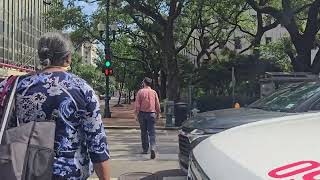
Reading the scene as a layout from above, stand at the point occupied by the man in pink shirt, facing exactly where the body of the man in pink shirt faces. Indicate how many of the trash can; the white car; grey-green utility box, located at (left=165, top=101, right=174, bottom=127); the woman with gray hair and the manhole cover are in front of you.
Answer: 2

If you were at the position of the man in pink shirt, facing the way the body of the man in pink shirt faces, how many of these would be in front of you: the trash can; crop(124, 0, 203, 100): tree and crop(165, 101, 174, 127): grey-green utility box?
3

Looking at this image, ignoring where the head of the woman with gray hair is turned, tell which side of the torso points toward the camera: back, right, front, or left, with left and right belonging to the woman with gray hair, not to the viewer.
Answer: back

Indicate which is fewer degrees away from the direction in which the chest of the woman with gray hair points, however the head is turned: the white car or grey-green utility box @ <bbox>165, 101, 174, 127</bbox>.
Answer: the grey-green utility box

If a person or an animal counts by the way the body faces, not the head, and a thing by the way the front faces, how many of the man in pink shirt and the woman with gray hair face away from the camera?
2

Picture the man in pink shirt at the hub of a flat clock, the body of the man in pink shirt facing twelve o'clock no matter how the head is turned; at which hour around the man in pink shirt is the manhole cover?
The manhole cover is roughly at 6 o'clock from the man in pink shirt.

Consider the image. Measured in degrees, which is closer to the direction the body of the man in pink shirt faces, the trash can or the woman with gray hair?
the trash can

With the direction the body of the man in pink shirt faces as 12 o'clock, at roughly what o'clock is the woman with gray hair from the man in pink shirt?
The woman with gray hair is roughly at 6 o'clock from the man in pink shirt.
